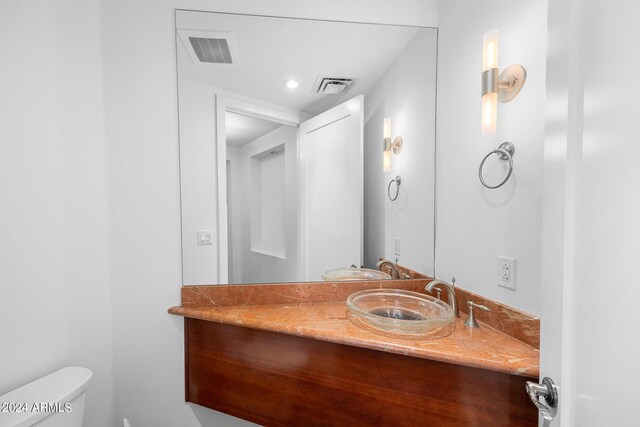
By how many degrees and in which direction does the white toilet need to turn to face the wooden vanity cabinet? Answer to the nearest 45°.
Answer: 0° — it already faces it

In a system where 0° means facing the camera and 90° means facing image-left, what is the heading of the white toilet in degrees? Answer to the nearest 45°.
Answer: approximately 315°

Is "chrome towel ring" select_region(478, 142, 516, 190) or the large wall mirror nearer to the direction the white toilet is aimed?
the chrome towel ring

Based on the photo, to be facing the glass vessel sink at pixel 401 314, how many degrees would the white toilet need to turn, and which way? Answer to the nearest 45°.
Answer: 0° — it already faces it

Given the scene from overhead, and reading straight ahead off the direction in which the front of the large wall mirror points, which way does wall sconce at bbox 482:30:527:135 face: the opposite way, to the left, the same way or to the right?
to the right

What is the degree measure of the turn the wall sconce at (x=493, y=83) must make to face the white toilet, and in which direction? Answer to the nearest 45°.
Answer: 0° — it already faces it

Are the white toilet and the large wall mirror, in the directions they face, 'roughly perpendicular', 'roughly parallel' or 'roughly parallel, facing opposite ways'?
roughly perpendicular

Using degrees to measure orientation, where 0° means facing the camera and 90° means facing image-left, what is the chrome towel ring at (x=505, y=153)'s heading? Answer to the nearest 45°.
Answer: approximately 45°
